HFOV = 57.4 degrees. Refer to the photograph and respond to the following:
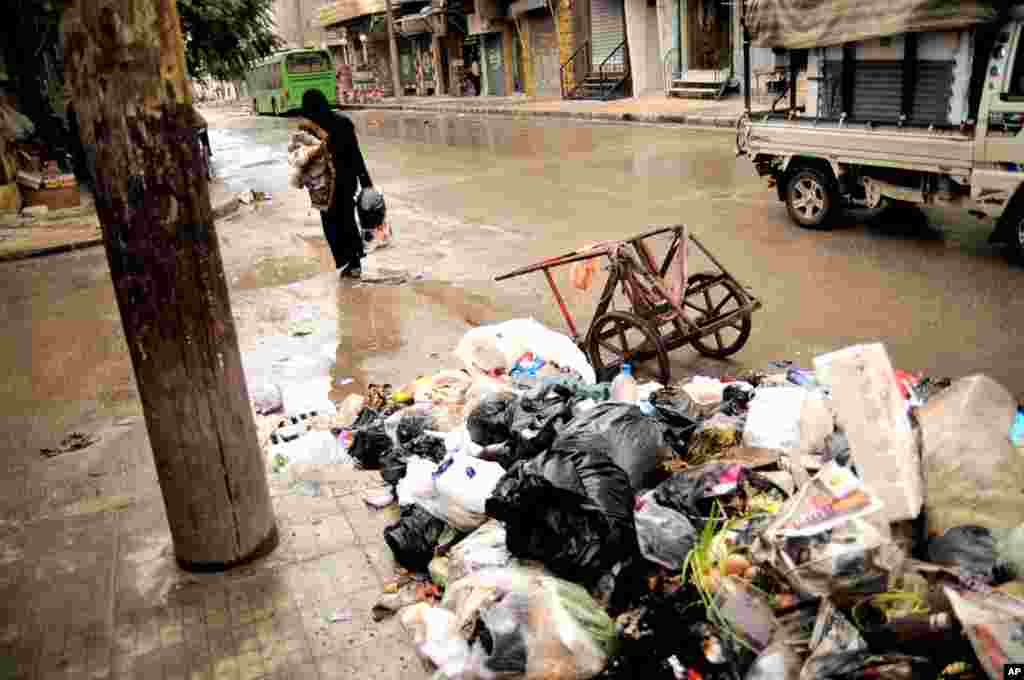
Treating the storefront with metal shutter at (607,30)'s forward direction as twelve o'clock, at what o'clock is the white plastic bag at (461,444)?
The white plastic bag is roughly at 12 o'clock from the storefront with metal shutter.

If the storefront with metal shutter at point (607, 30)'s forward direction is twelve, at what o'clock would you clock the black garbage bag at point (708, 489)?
The black garbage bag is roughly at 12 o'clock from the storefront with metal shutter.

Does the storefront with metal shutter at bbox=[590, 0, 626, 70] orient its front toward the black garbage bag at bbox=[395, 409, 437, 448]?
yes

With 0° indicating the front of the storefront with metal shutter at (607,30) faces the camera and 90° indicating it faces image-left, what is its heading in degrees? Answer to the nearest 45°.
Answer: approximately 0°

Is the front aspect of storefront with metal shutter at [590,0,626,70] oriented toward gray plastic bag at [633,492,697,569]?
yes

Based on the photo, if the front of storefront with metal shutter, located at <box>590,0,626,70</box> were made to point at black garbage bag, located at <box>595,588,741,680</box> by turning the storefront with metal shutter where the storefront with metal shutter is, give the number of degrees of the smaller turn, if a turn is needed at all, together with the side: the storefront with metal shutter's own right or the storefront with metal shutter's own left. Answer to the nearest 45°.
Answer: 0° — it already faces it

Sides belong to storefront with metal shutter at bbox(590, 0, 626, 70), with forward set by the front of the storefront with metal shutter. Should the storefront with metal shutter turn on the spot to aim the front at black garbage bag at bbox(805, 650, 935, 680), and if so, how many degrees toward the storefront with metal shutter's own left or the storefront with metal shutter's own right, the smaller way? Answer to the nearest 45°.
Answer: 0° — it already faces it

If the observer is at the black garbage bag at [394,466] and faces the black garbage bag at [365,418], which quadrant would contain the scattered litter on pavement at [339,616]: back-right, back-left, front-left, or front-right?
back-left

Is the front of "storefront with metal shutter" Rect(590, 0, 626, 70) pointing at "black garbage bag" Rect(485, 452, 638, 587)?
yes

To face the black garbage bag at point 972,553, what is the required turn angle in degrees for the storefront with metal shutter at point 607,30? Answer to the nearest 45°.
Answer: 0° — it already faces it

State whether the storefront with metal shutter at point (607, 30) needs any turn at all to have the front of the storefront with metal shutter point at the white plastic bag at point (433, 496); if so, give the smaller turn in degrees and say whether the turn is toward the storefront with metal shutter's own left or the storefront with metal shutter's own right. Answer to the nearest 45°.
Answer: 0° — it already faces it

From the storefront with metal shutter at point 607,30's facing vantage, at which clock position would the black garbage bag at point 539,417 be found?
The black garbage bag is roughly at 12 o'clock from the storefront with metal shutter.

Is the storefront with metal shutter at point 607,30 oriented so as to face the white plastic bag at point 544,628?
yes
